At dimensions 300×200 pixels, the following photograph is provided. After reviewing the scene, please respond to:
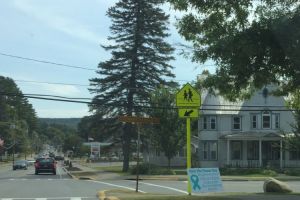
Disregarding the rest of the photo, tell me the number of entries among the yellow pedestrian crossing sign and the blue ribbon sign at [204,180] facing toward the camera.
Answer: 2

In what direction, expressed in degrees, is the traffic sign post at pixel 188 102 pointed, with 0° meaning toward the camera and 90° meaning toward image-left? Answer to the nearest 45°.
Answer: approximately 0°

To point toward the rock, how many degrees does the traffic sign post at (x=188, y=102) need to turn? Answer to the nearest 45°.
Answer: approximately 135° to its left

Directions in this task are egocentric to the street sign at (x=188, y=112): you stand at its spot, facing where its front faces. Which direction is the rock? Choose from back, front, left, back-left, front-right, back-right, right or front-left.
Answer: back-left

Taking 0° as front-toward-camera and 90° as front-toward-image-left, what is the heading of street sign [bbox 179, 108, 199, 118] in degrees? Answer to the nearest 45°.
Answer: approximately 0°

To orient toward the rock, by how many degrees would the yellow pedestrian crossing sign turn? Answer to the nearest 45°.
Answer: approximately 135° to its left
